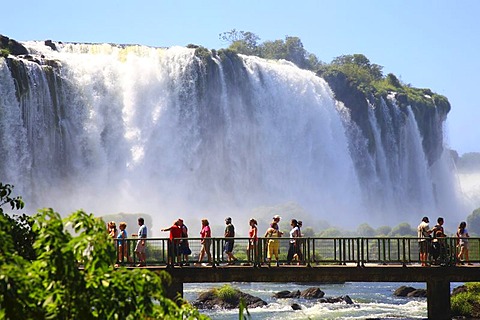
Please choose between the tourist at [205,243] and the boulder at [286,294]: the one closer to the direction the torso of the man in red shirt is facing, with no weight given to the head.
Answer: the boulder

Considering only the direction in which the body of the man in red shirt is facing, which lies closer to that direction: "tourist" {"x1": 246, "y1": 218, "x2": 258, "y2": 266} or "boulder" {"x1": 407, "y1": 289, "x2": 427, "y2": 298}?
the boulder
